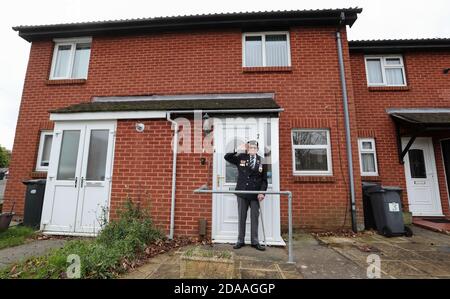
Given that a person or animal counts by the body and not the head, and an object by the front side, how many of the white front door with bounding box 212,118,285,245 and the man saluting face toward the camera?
2

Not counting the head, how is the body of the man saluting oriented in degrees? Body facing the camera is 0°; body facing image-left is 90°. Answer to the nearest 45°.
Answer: approximately 0°

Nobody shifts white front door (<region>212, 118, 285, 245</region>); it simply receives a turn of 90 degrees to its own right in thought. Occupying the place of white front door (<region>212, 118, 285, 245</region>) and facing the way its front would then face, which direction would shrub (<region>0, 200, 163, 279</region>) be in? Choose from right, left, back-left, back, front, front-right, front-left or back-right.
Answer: front-left

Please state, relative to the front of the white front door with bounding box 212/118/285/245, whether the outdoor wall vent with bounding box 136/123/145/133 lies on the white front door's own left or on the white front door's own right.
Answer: on the white front door's own right

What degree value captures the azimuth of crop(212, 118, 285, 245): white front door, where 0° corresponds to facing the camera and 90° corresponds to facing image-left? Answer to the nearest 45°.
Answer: approximately 0°

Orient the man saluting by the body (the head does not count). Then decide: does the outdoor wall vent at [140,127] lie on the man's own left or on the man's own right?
on the man's own right

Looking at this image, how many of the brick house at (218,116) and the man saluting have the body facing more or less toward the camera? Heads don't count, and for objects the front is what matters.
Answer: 2

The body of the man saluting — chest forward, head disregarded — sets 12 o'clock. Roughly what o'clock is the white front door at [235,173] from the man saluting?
The white front door is roughly at 5 o'clock from the man saluting.
